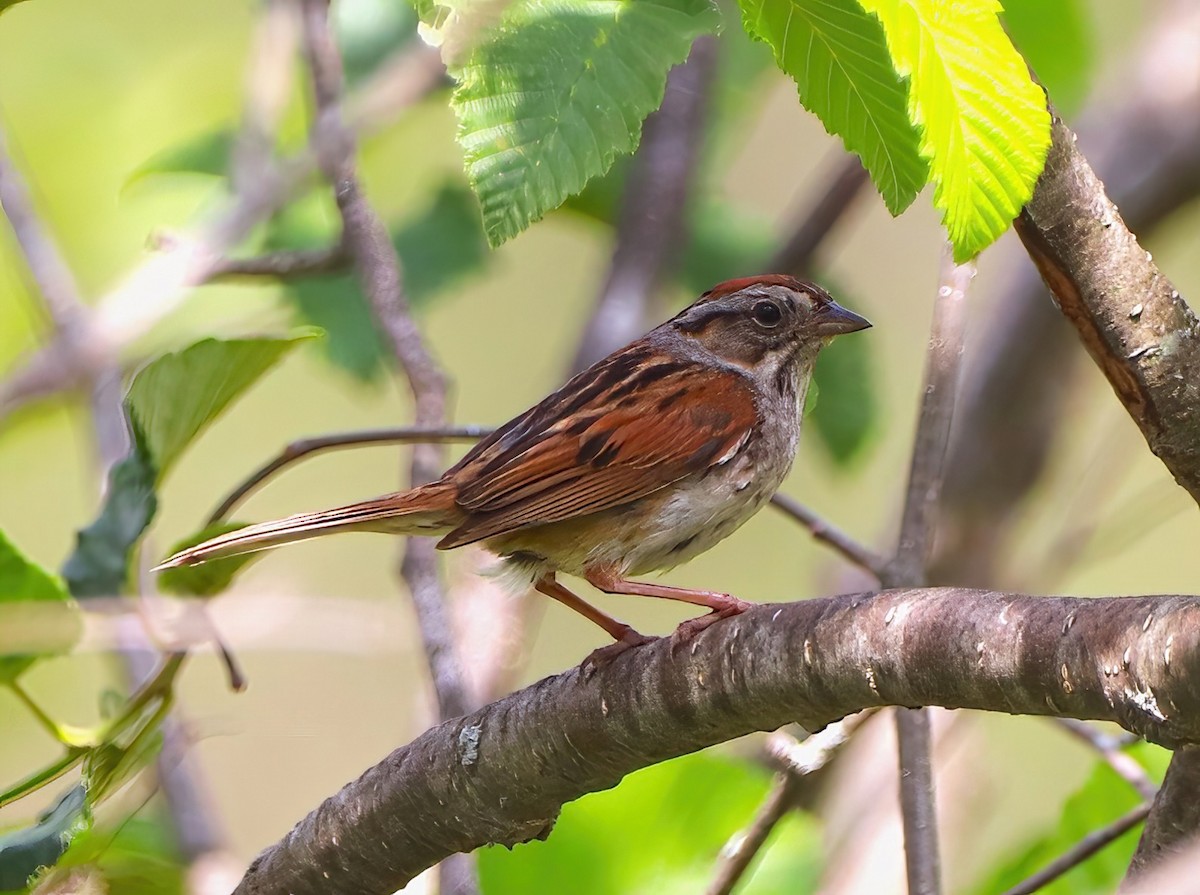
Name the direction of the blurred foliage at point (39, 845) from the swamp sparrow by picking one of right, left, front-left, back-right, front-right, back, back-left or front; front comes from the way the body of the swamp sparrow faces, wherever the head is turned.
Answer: back-right

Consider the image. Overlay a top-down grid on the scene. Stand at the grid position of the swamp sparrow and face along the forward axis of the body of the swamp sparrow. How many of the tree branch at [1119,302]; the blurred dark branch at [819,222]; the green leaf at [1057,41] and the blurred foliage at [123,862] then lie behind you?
1

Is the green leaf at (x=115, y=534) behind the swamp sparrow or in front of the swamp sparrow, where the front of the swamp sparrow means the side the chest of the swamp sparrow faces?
behind

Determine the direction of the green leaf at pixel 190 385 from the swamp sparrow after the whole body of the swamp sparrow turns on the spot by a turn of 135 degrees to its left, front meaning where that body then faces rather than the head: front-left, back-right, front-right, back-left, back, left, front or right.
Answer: left

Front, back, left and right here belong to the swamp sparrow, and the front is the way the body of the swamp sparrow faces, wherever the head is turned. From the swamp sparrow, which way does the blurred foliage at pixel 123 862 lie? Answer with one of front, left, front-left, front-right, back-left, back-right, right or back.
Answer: back

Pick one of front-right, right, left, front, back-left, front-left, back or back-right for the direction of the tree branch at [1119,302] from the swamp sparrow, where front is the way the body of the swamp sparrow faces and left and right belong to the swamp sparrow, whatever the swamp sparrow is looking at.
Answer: front-right

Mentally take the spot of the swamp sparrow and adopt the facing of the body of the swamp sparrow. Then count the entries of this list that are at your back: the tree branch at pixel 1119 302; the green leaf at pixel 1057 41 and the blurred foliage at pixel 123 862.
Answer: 1

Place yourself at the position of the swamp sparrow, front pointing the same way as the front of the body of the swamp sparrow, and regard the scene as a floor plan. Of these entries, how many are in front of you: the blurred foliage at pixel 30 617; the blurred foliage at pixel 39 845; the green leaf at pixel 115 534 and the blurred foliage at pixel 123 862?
0

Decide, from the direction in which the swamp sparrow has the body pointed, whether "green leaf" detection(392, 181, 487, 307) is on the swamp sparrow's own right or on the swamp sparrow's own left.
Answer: on the swamp sparrow's own left

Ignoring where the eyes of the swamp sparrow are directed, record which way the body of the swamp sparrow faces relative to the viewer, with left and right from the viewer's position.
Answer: facing to the right of the viewer
